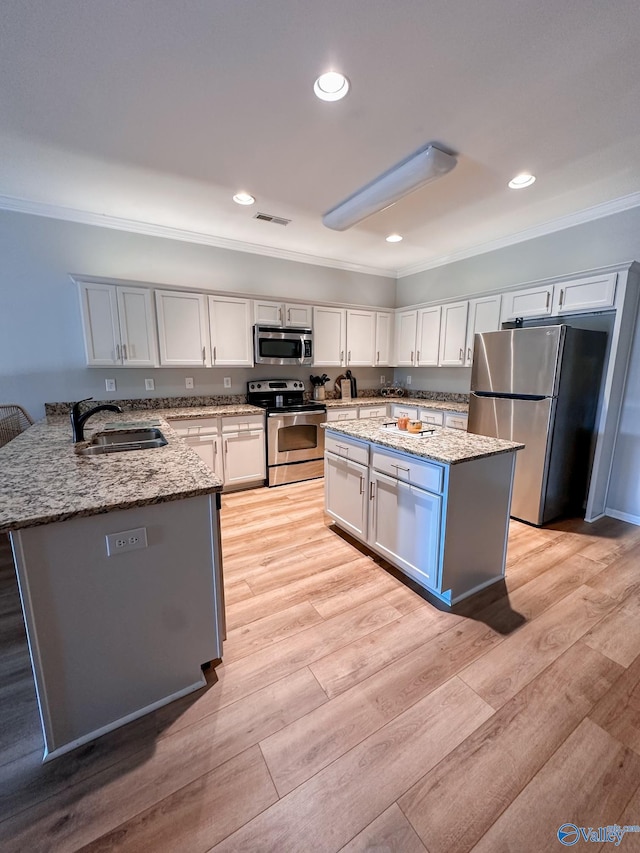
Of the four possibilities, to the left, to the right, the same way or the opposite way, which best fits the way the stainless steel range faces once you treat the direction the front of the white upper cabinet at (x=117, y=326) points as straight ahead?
the same way

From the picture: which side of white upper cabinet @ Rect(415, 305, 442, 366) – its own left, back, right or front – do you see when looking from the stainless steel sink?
front

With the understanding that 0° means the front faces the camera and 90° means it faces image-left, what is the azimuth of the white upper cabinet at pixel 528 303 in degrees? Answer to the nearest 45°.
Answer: approximately 45°

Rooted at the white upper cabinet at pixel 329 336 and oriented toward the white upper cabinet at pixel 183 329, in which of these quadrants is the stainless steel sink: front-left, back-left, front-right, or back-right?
front-left

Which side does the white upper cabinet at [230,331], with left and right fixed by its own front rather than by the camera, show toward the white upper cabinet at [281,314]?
left

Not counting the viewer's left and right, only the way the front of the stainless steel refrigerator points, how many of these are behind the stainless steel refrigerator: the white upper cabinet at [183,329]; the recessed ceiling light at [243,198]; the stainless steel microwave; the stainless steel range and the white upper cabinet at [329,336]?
0

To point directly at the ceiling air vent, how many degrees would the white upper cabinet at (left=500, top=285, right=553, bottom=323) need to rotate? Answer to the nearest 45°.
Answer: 0° — it already faces it

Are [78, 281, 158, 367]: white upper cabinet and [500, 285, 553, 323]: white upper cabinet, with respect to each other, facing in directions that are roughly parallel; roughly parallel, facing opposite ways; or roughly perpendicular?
roughly perpendicular

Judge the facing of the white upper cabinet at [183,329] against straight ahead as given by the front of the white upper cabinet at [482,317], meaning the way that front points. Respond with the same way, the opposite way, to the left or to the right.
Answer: to the left

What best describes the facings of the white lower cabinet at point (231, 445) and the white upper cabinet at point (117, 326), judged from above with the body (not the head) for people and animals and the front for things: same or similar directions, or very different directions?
same or similar directions

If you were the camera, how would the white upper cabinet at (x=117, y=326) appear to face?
facing the viewer

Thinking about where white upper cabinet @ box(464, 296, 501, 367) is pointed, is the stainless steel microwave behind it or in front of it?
in front

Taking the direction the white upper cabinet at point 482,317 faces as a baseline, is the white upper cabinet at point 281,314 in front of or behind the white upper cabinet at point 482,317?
in front

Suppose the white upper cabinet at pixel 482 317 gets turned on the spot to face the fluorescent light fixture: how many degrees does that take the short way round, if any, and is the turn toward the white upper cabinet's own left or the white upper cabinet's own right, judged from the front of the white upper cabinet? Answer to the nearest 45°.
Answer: approximately 45° to the white upper cabinet's own left

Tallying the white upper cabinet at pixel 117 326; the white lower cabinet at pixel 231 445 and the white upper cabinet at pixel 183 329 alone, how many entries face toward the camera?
3

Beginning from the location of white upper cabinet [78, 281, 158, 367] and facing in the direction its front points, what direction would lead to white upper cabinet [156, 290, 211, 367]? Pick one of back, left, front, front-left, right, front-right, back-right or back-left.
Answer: left

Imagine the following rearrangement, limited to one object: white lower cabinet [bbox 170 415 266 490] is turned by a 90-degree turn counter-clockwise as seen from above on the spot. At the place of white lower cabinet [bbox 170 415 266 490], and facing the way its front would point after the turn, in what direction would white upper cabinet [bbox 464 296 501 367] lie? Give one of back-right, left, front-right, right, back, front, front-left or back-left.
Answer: front

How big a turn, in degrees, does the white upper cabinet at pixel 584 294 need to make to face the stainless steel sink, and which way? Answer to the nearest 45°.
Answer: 0° — it already faces it
